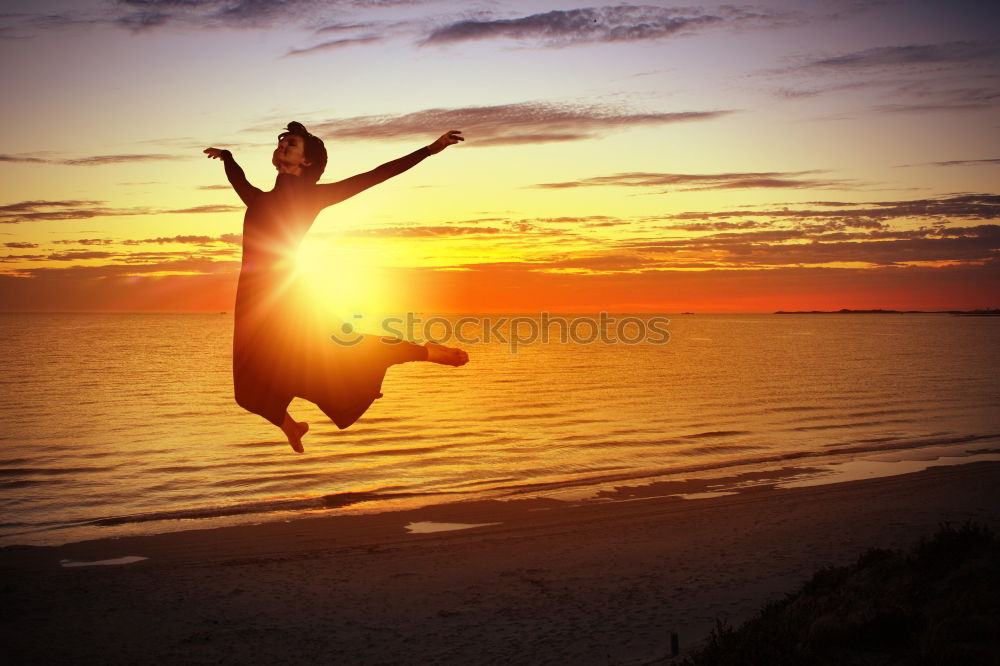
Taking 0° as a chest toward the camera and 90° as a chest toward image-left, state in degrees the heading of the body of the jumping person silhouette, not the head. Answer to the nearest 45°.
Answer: approximately 45°

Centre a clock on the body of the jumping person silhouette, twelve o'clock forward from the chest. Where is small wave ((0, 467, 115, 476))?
The small wave is roughly at 4 o'clock from the jumping person silhouette.

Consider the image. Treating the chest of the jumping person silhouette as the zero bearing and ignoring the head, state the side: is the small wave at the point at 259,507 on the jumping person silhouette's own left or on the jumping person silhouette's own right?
on the jumping person silhouette's own right

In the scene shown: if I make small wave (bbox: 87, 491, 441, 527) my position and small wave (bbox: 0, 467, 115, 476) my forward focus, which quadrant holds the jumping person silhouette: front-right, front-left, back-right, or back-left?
back-left
